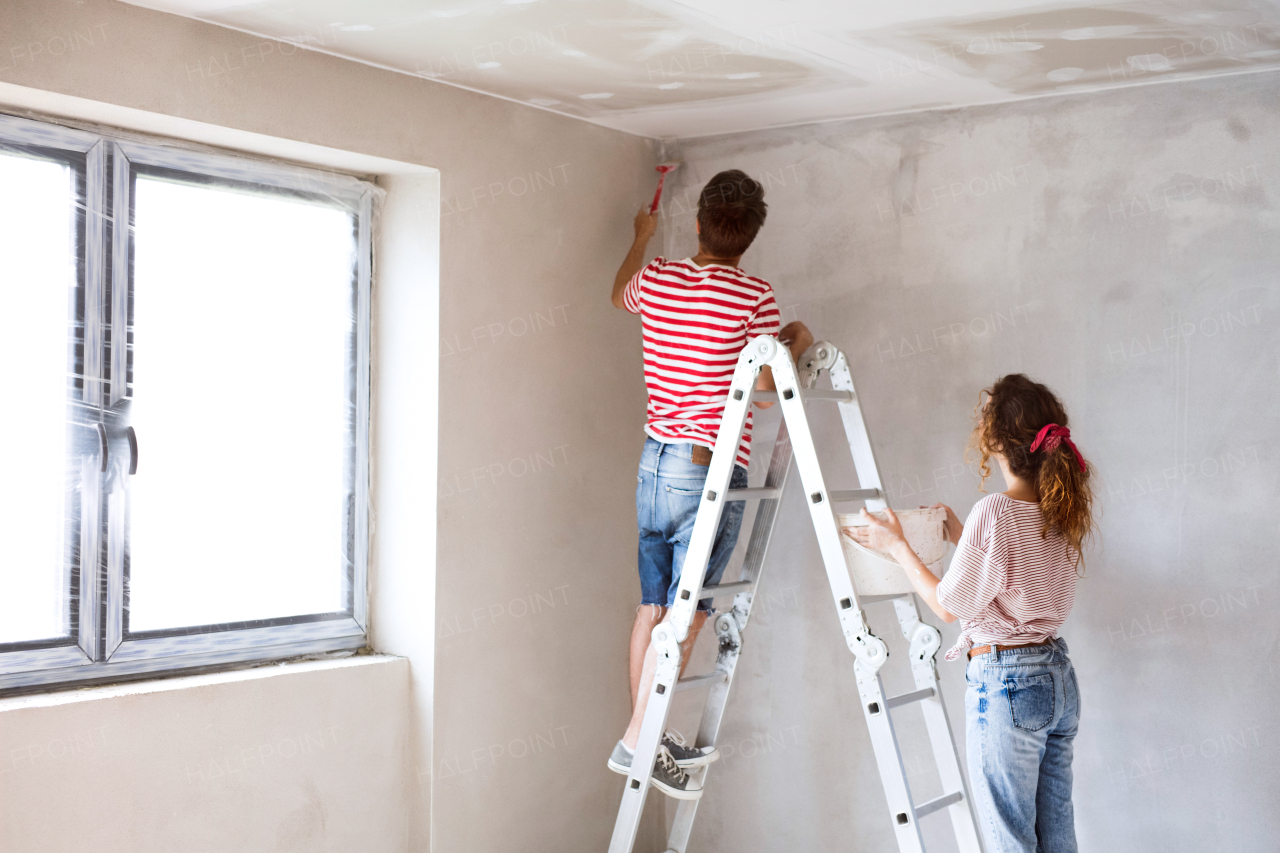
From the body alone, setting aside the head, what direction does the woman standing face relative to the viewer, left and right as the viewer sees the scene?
facing away from the viewer and to the left of the viewer

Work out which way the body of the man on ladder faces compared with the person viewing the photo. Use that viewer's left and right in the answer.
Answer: facing away from the viewer

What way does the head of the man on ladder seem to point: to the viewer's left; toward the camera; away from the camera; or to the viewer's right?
away from the camera

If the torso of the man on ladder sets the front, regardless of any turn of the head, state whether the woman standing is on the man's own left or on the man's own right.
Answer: on the man's own right

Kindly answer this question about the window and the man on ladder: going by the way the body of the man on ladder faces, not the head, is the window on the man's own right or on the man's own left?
on the man's own left
